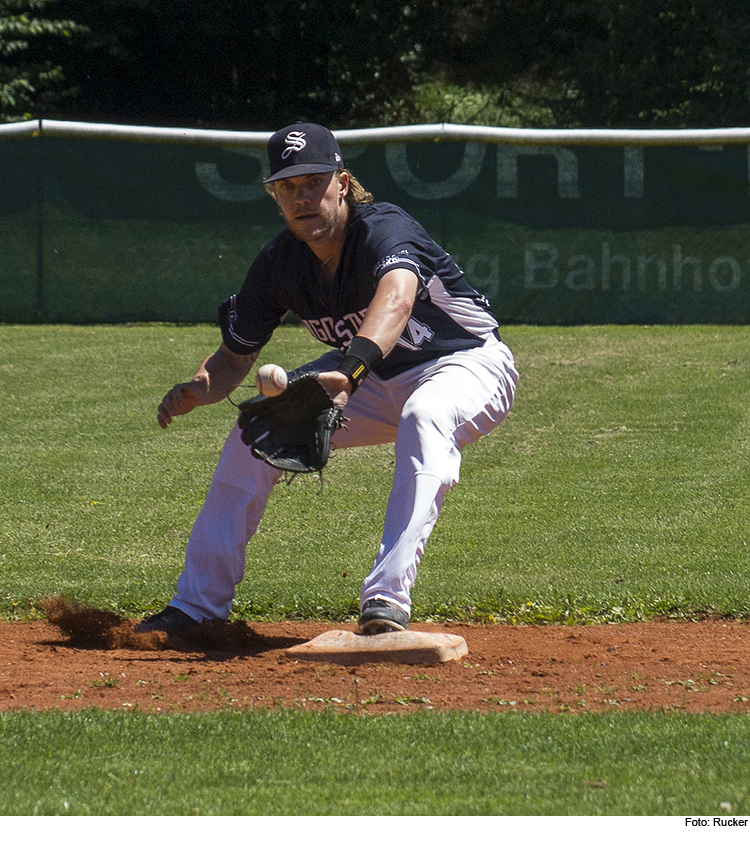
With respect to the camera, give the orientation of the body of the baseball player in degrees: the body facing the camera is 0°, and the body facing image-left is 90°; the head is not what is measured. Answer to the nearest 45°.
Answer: approximately 45°

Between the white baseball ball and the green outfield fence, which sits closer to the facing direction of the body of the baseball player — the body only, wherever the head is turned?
the white baseball ball

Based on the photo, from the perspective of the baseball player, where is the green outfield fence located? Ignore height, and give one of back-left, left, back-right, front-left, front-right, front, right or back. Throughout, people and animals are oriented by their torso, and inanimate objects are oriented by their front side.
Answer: back-right
